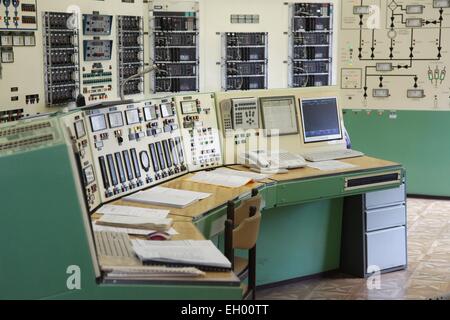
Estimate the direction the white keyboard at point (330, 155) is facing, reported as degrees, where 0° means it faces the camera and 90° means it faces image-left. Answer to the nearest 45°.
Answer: approximately 0°

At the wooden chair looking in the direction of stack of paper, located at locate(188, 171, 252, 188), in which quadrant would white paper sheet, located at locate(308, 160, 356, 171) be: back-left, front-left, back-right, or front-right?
front-right

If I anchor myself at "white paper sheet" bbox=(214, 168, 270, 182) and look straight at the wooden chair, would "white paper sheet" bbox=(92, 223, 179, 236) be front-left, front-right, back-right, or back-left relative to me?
front-right

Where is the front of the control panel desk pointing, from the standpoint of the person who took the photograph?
facing the viewer and to the right of the viewer

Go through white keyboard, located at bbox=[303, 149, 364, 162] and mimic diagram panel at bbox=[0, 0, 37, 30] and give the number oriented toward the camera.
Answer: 2

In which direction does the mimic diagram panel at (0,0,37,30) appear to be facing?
toward the camera

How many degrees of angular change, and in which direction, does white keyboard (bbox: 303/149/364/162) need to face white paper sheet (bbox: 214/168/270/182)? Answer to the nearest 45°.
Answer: approximately 45° to its right

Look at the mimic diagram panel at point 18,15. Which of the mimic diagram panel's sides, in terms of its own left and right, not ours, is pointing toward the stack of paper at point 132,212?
front

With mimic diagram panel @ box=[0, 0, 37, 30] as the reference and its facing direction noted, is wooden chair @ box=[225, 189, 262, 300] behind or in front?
in front

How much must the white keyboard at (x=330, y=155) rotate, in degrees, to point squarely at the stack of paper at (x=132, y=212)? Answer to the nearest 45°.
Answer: approximately 45° to its right
